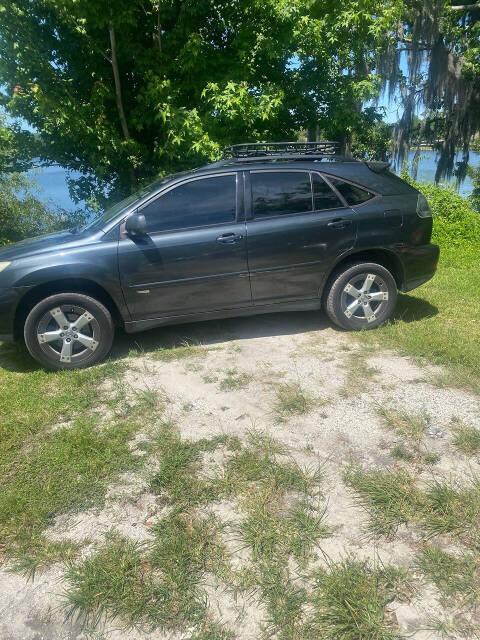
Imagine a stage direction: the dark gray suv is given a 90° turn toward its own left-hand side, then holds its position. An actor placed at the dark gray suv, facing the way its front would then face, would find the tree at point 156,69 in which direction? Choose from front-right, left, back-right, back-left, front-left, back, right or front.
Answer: back

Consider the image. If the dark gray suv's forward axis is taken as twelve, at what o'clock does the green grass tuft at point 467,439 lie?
The green grass tuft is roughly at 8 o'clock from the dark gray suv.

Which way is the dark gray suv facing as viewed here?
to the viewer's left

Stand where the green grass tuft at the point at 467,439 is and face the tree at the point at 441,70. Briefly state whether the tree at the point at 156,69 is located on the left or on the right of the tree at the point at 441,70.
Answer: left

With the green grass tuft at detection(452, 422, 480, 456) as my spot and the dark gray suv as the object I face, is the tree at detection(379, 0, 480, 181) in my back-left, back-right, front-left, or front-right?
front-right

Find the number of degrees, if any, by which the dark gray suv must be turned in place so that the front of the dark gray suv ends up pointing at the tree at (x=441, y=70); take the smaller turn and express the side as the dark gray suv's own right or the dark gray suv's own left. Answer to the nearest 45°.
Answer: approximately 135° to the dark gray suv's own right
